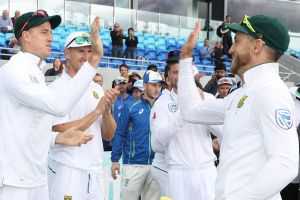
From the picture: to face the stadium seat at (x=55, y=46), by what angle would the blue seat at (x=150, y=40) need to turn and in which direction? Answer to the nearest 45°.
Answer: approximately 45° to its right

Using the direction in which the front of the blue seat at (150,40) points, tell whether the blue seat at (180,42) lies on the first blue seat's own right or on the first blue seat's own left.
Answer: on the first blue seat's own left

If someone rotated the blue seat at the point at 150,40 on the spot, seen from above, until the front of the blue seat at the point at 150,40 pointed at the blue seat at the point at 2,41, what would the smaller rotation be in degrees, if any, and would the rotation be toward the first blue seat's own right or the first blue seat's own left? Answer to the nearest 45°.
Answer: approximately 45° to the first blue seat's own right

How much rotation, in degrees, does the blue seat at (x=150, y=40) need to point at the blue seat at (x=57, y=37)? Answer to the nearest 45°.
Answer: approximately 45° to its right

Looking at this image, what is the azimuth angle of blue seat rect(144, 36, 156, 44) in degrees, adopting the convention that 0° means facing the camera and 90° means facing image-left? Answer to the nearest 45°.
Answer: approximately 0°

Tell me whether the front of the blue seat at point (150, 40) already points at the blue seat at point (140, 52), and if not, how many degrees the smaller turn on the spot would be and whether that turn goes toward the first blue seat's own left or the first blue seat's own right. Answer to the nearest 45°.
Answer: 0° — it already faces it
